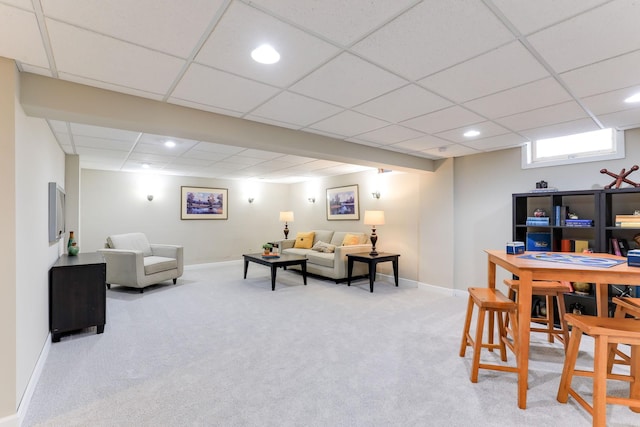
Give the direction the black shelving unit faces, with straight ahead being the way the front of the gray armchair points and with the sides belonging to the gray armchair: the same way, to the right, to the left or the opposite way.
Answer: to the right

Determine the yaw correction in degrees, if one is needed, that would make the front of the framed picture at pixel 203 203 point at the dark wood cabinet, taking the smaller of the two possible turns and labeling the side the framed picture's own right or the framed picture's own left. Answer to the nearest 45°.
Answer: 0° — it already faces it

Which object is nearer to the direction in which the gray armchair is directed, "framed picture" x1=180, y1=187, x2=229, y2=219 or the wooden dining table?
the wooden dining table

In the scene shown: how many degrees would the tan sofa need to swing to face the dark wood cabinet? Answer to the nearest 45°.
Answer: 0° — it already faces it

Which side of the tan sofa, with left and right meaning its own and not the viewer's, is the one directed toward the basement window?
left

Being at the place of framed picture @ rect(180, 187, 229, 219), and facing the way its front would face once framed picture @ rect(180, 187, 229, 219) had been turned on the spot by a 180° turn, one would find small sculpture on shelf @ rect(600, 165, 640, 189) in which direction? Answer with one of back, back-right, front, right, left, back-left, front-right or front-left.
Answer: back-right

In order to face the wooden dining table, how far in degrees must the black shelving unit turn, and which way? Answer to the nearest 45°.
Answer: approximately 45° to its left

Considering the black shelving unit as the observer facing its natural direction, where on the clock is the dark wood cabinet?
The dark wood cabinet is roughly at 12 o'clock from the black shelving unit.

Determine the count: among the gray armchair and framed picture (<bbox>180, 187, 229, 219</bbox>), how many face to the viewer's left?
0

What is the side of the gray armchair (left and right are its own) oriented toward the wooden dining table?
front

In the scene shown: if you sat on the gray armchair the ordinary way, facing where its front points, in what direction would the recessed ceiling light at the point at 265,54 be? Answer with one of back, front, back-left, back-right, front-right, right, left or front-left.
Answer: front-right

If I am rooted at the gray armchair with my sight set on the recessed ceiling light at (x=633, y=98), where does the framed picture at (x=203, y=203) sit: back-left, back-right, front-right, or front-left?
back-left

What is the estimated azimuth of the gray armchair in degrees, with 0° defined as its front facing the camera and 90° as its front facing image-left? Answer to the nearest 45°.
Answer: approximately 315°
